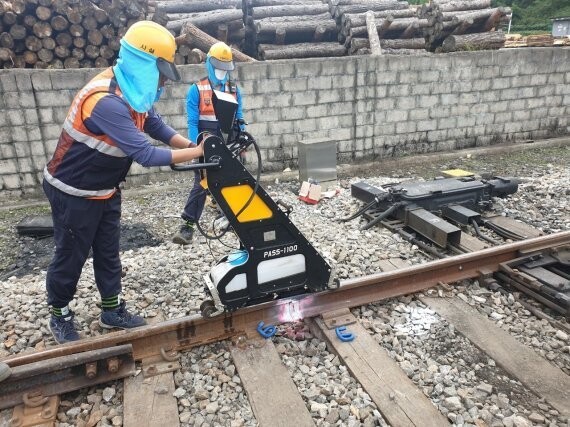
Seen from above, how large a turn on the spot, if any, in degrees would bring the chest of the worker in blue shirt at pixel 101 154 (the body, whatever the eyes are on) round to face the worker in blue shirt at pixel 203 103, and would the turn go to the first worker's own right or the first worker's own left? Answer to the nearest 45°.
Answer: approximately 45° to the first worker's own left

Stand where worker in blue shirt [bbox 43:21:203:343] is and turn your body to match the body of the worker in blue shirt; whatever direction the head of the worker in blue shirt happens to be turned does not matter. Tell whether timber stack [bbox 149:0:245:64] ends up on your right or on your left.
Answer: on your left

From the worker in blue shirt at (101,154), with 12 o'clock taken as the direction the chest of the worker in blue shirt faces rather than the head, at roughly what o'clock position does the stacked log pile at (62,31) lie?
The stacked log pile is roughly at 9 o'clock from the worker in blue shirt.

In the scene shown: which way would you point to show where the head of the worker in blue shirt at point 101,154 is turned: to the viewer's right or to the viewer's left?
to the viewer's right

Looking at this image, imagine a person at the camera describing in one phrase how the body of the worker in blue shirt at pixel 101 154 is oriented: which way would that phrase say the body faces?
to the viewer's right

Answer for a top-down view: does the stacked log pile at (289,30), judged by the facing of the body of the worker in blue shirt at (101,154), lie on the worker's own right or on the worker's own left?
on the worker's own left

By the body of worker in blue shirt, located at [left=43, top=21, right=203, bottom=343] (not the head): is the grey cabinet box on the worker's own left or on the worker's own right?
on the worker's own left
